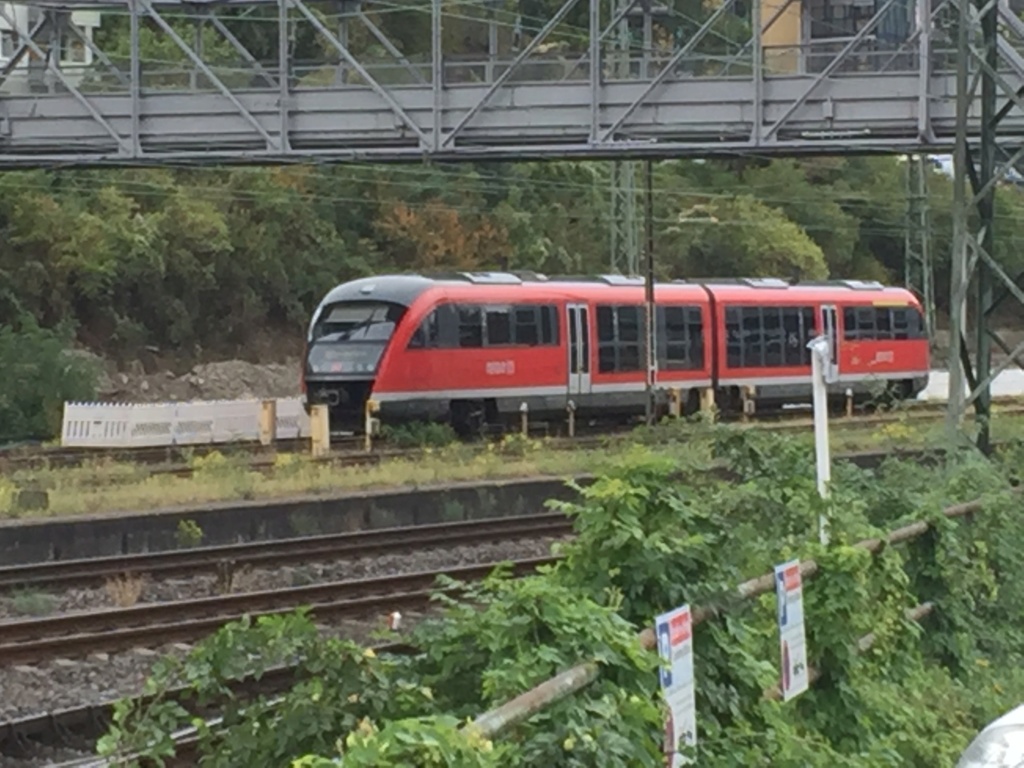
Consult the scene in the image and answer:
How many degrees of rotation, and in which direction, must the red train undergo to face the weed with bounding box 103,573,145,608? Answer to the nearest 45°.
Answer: approximately 45° to its left

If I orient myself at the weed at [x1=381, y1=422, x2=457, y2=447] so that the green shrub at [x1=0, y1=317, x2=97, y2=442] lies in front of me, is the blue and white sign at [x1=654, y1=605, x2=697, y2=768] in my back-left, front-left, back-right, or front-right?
back-left

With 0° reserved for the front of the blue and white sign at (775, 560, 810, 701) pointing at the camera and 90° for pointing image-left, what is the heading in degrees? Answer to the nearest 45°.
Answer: approximately 315°

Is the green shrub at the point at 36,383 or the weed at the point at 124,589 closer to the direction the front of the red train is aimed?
the green shrub

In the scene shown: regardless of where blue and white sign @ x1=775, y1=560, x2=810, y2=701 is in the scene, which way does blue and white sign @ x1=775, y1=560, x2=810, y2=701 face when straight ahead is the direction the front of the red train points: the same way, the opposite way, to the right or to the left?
to the left

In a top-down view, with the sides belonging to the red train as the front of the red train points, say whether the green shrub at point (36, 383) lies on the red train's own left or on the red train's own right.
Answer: on the red train's own right

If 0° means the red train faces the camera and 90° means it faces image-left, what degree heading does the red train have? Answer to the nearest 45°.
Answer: approximately 45°

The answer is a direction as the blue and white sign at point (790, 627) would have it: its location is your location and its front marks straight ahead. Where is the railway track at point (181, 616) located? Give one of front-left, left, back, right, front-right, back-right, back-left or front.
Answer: back

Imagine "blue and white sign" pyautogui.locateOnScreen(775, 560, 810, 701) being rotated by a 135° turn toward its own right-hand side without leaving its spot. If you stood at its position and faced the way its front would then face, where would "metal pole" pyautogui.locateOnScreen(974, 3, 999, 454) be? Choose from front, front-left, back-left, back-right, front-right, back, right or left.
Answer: right

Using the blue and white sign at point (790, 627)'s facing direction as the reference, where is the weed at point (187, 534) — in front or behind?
behind
